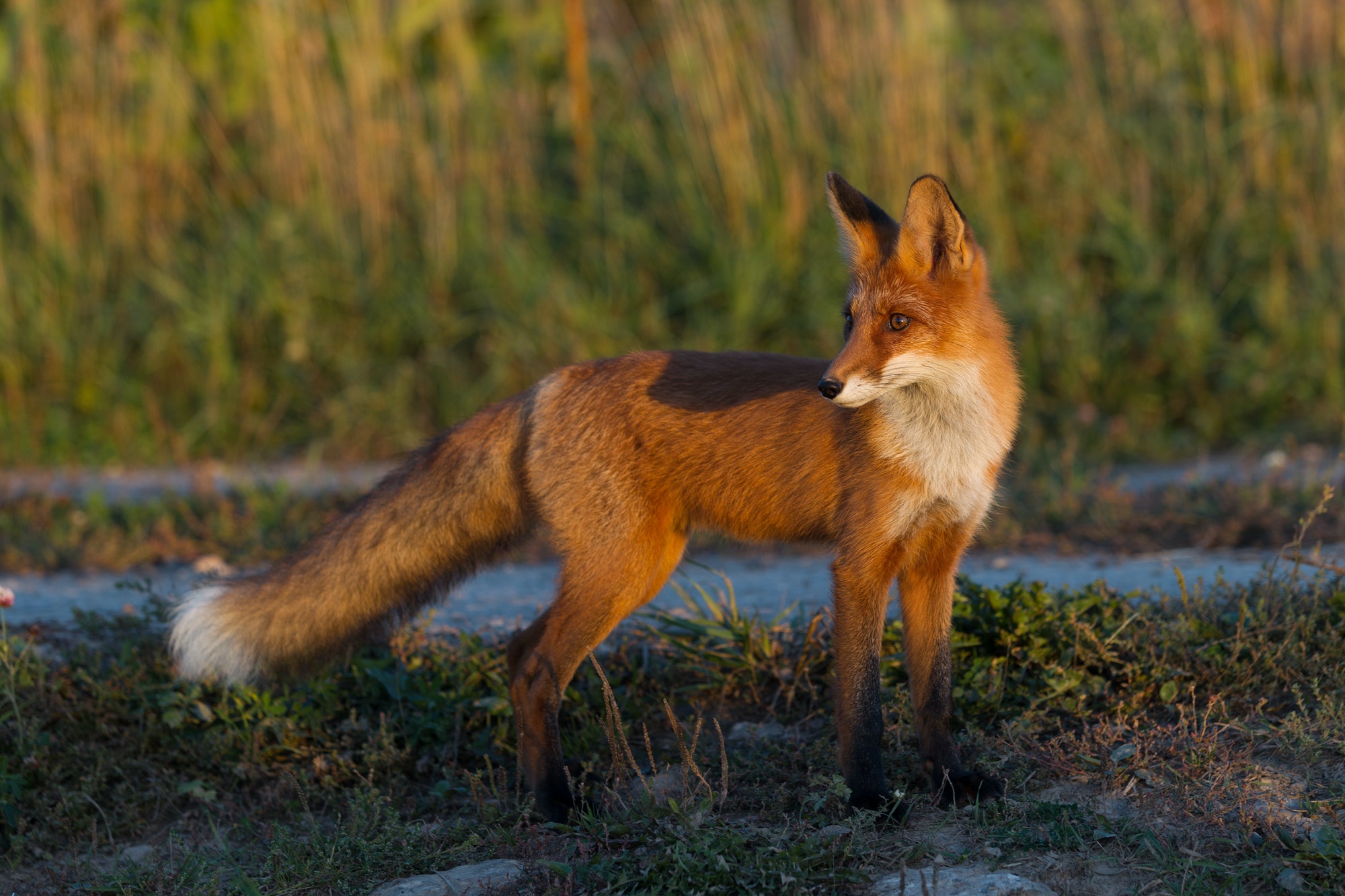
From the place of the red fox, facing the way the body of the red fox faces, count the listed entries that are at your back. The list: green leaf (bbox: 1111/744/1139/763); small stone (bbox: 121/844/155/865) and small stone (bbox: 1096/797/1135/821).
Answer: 1

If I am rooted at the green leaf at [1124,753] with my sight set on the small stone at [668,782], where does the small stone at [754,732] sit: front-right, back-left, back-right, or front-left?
front-right

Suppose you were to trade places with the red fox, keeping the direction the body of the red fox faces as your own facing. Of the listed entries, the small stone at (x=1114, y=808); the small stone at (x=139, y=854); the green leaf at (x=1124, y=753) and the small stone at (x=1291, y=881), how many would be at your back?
1

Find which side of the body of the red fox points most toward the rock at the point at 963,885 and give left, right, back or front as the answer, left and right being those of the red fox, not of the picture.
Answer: right

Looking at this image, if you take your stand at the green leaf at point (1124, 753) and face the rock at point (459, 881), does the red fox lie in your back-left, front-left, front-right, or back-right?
front-right

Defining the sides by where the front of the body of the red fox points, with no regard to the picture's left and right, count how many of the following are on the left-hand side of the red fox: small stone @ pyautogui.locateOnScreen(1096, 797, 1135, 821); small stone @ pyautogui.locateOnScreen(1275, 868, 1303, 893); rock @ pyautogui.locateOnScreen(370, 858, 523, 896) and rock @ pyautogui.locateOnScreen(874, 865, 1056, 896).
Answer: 0

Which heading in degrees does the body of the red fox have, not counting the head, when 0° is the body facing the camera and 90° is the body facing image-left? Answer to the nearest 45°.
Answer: approximately 270°

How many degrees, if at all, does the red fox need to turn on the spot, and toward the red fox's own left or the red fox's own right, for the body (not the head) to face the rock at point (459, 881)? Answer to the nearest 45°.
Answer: approximately 135° to the red fox's own right

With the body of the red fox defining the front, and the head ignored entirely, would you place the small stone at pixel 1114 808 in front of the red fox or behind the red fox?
in front

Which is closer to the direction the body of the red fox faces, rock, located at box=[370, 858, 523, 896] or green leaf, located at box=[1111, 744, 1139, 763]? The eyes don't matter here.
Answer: the green leaf

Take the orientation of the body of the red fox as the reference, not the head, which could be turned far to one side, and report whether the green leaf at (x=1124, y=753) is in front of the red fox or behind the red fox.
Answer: in front

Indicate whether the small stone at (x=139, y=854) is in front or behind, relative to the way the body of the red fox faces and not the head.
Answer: behind
